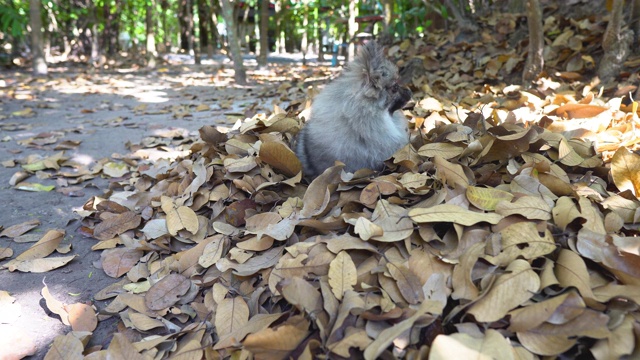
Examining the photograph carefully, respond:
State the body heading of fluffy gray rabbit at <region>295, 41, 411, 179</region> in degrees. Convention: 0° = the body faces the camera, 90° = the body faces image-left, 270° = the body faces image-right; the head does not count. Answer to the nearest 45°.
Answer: approximately 270°

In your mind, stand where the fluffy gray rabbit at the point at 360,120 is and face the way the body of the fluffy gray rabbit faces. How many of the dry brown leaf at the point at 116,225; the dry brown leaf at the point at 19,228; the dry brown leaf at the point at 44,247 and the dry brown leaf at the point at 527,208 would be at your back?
3

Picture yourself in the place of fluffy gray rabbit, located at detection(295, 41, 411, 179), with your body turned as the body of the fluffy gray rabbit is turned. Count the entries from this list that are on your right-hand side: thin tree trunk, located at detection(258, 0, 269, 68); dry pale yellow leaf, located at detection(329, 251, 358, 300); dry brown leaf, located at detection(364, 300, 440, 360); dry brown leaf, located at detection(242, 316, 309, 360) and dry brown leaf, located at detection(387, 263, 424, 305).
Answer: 4

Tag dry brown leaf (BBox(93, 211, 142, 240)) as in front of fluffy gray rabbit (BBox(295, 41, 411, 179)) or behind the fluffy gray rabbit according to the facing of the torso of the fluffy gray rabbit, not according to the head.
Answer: behind

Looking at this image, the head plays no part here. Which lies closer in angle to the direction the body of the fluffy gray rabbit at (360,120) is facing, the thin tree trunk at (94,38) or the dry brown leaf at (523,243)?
the dry brown leaf

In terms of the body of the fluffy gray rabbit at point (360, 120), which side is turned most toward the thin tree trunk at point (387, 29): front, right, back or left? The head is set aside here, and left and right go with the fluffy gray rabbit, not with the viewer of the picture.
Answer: left

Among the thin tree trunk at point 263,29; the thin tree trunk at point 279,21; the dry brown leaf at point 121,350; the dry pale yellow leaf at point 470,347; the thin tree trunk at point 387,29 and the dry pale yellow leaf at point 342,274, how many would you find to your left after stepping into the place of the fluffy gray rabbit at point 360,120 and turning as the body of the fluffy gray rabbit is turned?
3

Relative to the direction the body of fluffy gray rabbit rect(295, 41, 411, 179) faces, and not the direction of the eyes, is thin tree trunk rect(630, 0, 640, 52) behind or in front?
in front

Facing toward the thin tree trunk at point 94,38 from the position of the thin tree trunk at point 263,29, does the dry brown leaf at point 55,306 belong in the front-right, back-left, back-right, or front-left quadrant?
back-left

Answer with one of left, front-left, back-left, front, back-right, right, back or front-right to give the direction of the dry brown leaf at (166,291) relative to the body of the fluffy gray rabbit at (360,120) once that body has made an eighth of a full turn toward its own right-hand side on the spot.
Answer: right

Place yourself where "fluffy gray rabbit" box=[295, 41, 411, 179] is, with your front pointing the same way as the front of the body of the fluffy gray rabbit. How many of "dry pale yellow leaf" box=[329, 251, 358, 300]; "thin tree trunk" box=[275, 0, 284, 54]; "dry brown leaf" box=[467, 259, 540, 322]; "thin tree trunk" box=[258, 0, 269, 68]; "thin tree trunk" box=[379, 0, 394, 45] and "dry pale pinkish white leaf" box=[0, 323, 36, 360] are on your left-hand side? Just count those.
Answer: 3

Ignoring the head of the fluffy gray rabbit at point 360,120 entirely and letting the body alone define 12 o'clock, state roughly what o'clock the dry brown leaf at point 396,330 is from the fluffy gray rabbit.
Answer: The dry brown leaf is roughly at 3 o'clock from the fluffy gray rabbit.

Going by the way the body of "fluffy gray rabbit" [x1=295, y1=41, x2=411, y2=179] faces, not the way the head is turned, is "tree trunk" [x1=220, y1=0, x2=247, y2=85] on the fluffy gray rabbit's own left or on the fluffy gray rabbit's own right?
on the fluffy gray rabbit's own left

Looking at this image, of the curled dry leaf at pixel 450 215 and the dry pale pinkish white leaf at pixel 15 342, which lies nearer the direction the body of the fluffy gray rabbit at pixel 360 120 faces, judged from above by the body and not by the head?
the curled dry leaf
